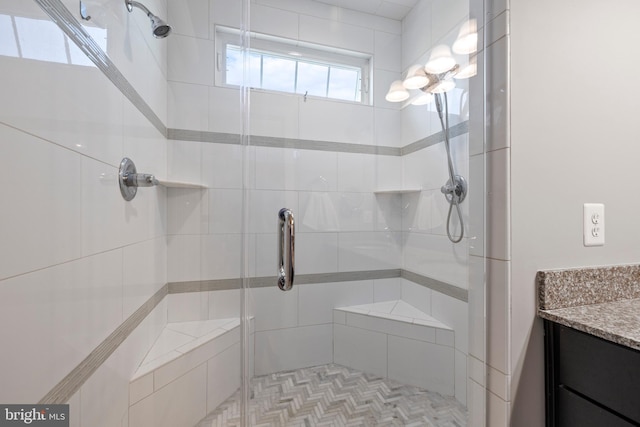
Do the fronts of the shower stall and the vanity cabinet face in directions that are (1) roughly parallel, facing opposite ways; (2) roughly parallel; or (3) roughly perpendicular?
roughly perpendicular

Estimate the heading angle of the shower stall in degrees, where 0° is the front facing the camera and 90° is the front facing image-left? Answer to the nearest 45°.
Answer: approximately 0°

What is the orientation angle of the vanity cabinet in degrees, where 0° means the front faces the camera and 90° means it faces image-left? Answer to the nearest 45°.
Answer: approximately 45°

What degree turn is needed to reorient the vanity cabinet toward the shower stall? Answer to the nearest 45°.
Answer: approximately 45° to its right

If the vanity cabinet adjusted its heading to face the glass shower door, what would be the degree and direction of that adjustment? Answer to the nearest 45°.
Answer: approximately 45° to its right

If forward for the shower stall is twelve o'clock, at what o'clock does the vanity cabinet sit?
The vanity cabinet is roughly at 11 o'clock from the shower stall.
